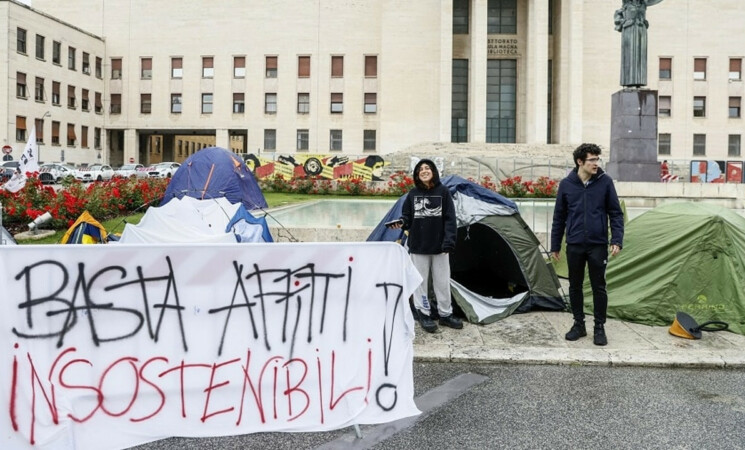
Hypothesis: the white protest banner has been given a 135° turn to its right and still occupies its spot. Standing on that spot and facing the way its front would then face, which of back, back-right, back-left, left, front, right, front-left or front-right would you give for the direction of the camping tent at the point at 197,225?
front-right

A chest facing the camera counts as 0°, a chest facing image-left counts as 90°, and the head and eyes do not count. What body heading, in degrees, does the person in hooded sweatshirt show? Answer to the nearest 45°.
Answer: approximately 0°
